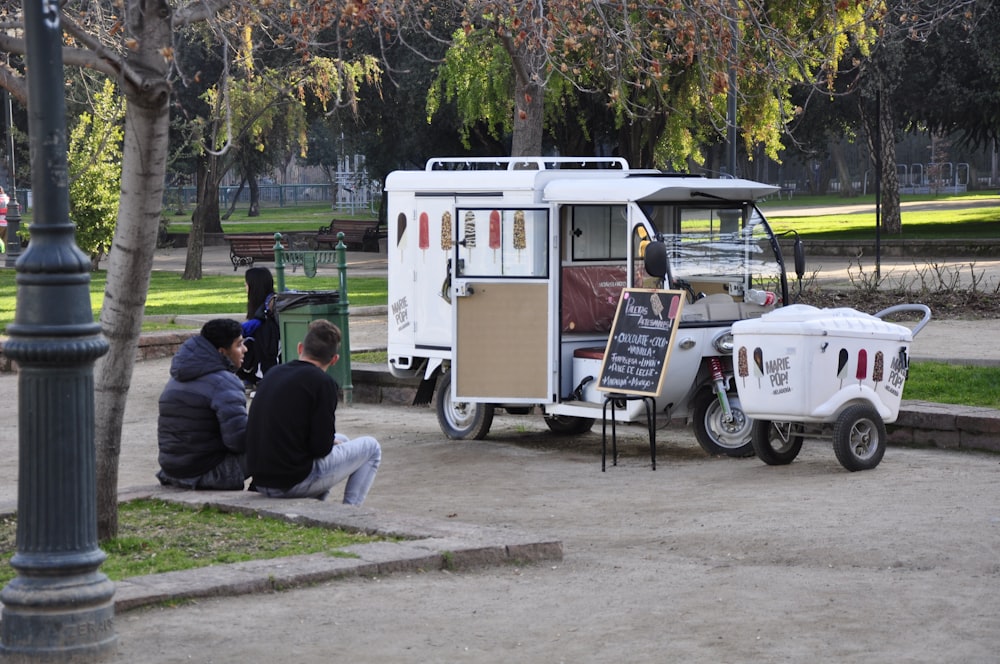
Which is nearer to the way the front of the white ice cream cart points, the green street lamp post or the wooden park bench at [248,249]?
the green street lamp post

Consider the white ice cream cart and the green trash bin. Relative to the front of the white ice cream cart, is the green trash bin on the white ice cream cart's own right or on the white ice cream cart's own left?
on the white ice cream cart's own right

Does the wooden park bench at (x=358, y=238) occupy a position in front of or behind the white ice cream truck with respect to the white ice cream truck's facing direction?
behind

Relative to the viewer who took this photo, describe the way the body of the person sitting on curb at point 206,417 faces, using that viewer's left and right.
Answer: facing away from the viewer and to the right of the viewer

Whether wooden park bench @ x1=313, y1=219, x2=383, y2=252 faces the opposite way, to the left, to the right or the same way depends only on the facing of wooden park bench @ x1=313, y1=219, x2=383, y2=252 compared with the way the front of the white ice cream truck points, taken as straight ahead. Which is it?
to the right

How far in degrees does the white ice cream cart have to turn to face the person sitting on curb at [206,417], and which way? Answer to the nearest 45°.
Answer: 0° — it already faces them

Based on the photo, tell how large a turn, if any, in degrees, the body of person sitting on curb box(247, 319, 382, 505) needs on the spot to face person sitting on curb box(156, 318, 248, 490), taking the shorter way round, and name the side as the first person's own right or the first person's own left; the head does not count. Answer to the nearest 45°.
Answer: approximately 90° to the first person's own left

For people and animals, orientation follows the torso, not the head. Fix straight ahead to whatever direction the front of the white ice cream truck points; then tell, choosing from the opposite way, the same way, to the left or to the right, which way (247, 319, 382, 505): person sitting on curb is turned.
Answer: to the left

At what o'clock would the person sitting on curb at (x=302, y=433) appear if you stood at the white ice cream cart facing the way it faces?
The person sitting on curb is roughly at 12 o'clock from the white ice cream cart.
